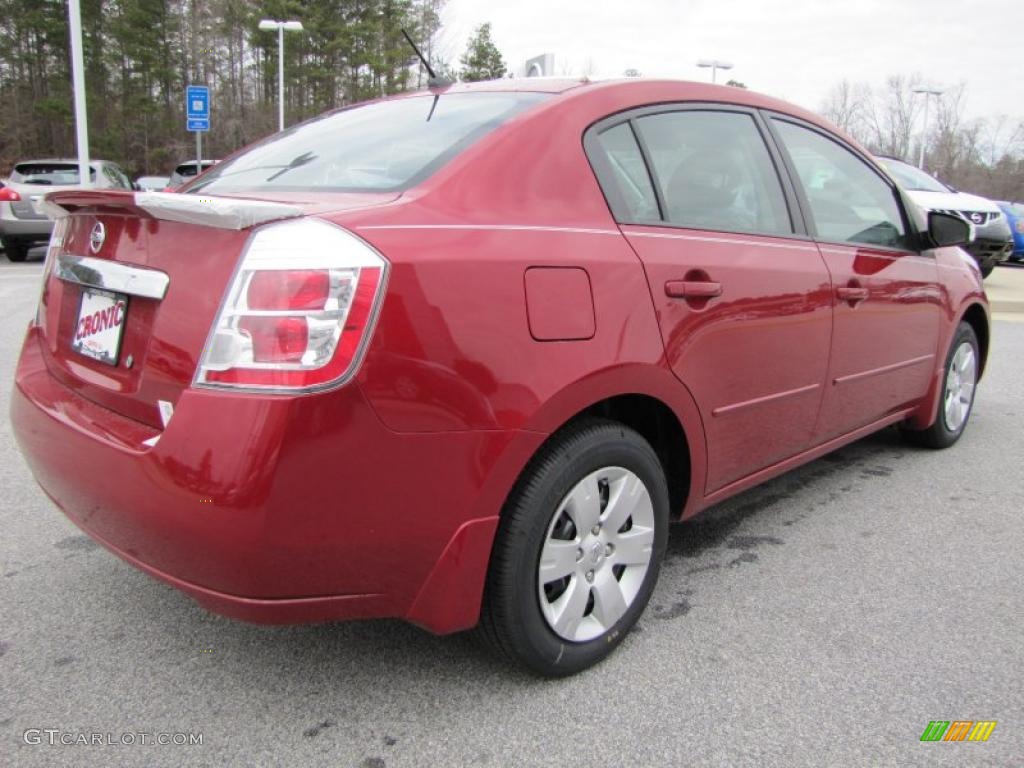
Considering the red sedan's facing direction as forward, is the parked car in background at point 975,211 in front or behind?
in front

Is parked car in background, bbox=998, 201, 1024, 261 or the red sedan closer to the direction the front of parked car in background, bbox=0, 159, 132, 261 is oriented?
the parked car in background

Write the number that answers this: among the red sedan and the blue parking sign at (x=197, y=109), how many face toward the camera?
1

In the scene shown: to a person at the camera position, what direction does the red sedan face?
facing away from the viewer and to the right of the viewer

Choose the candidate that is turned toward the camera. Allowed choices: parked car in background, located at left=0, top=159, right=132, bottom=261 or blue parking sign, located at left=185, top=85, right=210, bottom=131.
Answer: the blue parking sign

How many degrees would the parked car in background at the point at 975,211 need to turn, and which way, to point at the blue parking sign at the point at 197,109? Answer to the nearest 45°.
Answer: approximately 135° to its right

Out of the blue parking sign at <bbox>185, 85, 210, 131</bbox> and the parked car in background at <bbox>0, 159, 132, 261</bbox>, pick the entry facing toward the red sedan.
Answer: the blue parking sign

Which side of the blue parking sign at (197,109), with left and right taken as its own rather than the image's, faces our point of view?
front

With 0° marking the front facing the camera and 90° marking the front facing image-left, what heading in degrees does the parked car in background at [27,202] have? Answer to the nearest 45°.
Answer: approximately 225°

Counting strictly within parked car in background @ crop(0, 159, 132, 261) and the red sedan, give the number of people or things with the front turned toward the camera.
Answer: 0

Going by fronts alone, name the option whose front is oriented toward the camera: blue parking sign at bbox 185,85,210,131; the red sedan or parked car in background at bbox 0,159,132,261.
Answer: the blue parking sign

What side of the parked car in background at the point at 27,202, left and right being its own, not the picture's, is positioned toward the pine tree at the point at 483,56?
front

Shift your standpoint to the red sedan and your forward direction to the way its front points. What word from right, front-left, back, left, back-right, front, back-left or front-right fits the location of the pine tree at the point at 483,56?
front-left

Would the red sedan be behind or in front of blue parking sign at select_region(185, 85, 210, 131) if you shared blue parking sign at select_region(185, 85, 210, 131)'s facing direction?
in front

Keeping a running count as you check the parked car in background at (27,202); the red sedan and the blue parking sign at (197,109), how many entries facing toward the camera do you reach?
1

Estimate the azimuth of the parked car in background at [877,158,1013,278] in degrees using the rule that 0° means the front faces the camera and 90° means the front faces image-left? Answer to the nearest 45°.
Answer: approximately 315°
